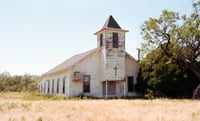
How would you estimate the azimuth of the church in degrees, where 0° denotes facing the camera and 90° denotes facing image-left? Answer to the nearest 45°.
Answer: approximately 315°

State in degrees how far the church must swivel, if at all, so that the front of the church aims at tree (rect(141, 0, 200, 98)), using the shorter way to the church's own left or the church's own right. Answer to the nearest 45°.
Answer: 0° — it already faces it
